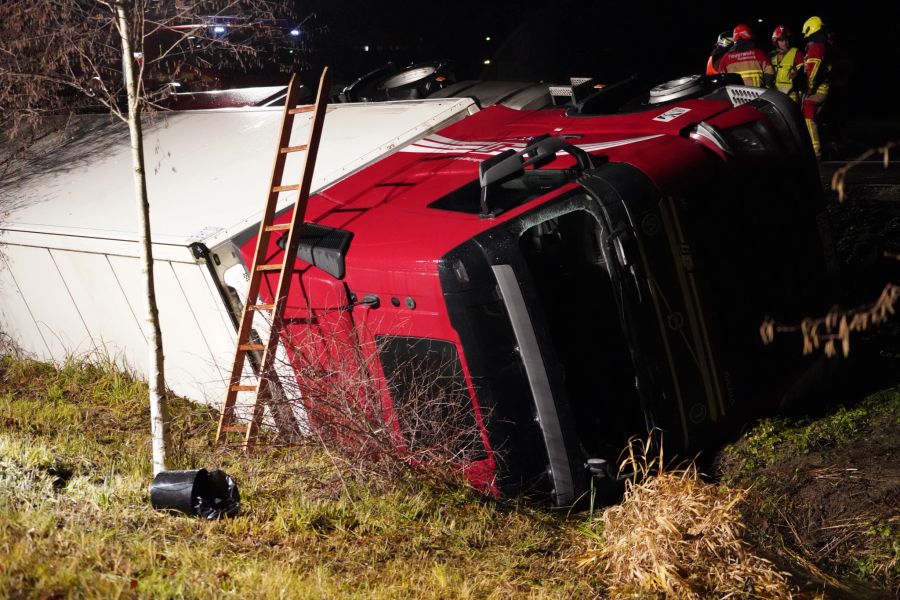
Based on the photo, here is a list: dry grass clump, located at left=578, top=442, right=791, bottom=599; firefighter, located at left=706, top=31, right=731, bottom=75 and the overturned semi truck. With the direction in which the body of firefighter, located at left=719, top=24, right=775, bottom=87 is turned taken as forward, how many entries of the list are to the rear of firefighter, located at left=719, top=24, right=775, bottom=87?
2

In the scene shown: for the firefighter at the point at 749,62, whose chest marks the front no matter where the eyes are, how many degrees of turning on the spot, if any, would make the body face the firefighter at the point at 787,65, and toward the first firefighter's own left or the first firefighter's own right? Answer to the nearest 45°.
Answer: approximately 45° to the first firefighter's own right

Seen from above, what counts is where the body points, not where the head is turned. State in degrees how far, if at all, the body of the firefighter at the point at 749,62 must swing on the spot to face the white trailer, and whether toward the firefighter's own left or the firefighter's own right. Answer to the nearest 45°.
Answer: approximately 135° to the firefighter's own left

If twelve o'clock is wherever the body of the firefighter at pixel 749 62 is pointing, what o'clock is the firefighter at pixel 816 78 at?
the firefighter at pixel 816 78 is roughly at 3 o'clock from the firefighter at pixel 749 62.

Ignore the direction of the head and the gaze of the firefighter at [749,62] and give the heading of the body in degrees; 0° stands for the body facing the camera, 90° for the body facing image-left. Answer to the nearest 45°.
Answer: approximately 180°

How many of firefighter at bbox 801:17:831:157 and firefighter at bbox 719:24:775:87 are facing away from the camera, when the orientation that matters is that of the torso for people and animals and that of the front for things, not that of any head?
1

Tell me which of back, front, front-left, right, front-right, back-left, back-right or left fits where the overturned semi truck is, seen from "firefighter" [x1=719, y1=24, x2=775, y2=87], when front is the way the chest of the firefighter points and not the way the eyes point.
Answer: back

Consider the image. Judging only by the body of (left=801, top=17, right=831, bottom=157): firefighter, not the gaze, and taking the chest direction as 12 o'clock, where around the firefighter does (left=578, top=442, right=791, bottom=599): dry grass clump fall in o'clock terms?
The dry grass clump is roughly at 9 o'clock from the firefighter.

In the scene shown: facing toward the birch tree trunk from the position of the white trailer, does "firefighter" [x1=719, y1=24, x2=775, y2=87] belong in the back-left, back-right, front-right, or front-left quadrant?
back-left

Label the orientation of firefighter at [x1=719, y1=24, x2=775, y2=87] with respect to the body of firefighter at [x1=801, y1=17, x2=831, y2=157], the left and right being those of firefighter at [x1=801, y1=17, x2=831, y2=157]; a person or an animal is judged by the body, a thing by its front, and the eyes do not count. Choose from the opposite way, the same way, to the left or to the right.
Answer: to the right

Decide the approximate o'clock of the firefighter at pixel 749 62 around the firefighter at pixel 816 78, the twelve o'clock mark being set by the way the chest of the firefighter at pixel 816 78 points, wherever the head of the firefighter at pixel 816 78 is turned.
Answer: the firefighter at pixel 749 62 is roughly at 12 o'clock from the firefighter at pixel 816 78.

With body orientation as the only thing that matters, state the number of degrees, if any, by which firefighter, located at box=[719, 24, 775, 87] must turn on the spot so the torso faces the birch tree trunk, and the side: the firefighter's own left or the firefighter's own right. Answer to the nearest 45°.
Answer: approximately 135° to the firefighter's own left

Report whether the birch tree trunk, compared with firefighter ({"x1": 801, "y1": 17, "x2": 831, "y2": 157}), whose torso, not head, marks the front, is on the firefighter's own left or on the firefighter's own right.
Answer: on the firefighter's own left

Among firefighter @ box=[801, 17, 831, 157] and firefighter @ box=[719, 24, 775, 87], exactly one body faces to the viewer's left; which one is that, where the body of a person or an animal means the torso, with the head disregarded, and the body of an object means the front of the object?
firefighter @ box=[801, 17, 831, 157]

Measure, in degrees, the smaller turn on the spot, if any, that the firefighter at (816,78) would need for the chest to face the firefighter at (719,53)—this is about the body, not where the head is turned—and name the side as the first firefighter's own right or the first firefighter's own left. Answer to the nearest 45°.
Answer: approximately 45° to the first firefighter's own right

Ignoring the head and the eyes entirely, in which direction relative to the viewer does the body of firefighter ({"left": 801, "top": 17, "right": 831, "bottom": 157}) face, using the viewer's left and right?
facing to the left of the viewer
